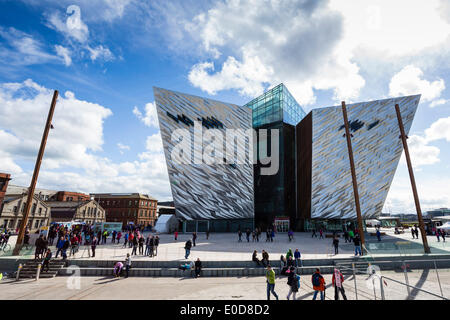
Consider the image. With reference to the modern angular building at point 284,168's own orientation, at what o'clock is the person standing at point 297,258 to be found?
The person standing is roughly at 12 o'clock from the modern angular building.

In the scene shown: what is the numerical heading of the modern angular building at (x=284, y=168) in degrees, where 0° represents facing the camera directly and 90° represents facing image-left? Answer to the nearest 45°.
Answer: approximately 0°

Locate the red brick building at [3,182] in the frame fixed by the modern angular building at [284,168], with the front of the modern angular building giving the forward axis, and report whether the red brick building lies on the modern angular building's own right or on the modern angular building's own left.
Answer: on the modern angular building's own right

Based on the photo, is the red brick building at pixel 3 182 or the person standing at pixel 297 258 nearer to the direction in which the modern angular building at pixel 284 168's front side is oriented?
the person standing
